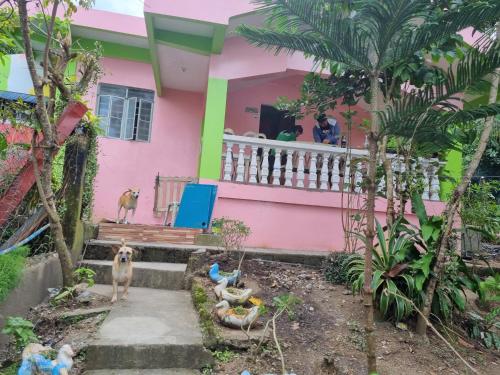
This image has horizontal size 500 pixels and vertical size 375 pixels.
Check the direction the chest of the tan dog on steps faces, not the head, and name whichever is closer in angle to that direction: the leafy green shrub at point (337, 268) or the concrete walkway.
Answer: the concrete walkway

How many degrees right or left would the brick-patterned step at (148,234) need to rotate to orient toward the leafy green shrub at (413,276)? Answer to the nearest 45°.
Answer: approximately 45° to its left

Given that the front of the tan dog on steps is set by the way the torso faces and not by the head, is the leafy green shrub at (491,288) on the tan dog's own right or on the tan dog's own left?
on the tan dog's own left

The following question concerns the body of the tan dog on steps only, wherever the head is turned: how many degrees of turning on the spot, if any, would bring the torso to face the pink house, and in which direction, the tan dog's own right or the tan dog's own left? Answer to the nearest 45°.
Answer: approximately 135° to the tan dog's own left

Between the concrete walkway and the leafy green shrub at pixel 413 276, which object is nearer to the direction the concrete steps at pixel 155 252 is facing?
the concrete walkway

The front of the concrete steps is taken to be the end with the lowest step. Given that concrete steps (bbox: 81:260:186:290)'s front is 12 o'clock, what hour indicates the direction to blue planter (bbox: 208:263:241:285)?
The blue planter is roughly at 10 o'clock from the concrete steps.

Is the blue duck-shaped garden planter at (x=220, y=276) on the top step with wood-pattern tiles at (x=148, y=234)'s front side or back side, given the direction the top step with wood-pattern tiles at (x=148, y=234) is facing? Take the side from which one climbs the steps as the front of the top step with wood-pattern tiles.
on the front side

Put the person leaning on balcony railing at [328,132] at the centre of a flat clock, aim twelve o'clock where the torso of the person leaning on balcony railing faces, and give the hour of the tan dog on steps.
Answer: The tan dog on steps is roughly at 1 o'clock from the person leaning on balcony railing.
